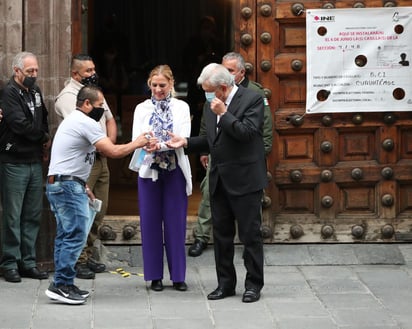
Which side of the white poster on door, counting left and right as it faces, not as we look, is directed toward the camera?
front

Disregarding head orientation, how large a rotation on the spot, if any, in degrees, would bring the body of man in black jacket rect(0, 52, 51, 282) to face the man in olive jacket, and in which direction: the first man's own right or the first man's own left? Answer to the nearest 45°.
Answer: approximately 45° to the first man's own left

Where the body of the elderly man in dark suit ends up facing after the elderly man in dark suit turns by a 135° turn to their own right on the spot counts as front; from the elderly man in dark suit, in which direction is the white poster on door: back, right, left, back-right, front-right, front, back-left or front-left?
front-right

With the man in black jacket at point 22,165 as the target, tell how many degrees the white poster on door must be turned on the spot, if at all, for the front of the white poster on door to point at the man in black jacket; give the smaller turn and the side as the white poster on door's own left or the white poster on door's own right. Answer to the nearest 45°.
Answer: approximately 45° to the white poster on door's own right

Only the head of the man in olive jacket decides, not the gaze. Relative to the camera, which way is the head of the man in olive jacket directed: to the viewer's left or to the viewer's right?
to the viewer's left

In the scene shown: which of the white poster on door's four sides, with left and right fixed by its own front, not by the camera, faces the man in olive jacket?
right

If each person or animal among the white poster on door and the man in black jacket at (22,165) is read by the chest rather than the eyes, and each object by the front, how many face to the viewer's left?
0

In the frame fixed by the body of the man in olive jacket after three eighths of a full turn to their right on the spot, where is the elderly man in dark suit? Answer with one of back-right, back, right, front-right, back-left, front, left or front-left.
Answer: back

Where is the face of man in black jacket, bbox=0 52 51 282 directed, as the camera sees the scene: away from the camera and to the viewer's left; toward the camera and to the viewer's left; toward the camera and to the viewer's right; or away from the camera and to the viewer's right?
toward the camera and to the viewer's right

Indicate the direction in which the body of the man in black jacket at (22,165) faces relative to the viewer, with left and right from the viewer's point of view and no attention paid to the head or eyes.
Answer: facing the viewer and to the right of the viewer

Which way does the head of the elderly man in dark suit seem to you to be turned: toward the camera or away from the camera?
toward the camera

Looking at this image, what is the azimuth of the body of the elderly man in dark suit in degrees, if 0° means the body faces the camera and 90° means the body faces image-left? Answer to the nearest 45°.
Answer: approximately 45°
